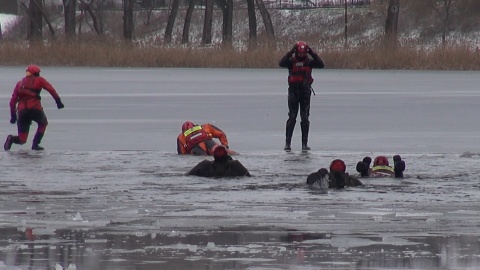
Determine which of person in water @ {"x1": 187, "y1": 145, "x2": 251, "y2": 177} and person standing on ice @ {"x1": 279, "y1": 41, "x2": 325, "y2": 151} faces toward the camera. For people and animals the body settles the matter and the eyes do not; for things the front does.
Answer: the person standing on ice

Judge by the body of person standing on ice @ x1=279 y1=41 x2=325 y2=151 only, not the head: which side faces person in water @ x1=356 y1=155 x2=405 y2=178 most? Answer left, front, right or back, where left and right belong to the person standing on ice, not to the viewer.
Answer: front

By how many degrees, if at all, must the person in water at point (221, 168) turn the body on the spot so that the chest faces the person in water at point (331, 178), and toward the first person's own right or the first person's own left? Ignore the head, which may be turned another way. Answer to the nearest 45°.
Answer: approximately 135° to the first person's own right

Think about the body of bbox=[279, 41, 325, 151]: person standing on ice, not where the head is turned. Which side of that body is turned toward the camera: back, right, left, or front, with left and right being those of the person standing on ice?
front

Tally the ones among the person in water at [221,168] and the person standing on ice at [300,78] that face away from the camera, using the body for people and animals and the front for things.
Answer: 1

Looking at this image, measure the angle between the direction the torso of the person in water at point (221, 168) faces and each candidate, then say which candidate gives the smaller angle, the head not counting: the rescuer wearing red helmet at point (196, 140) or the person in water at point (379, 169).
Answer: the rescuer wearing red helmet

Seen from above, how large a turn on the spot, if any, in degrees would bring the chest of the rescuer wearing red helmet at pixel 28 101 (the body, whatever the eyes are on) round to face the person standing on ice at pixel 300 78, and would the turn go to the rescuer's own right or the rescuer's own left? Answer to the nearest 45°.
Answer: approximately 45° to the rescuer's own right

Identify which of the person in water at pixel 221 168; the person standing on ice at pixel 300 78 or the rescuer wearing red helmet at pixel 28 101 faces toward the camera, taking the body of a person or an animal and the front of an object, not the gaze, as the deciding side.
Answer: the person standing on ice

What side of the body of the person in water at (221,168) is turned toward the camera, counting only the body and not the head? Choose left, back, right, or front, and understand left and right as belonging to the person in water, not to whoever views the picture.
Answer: back

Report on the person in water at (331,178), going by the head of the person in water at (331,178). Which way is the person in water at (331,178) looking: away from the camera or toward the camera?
away from the camera

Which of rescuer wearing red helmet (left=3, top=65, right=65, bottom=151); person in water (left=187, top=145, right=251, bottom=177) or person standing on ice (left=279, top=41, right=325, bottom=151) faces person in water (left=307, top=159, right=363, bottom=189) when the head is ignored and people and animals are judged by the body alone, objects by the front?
the person standing on ice

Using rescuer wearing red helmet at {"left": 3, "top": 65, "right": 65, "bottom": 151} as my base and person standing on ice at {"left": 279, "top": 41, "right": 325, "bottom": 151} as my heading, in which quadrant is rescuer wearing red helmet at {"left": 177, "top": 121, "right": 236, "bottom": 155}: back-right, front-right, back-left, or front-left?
front-right

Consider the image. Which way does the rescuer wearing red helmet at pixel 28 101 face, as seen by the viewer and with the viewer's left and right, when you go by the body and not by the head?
facing away from the viewer and to the right of the viewer
